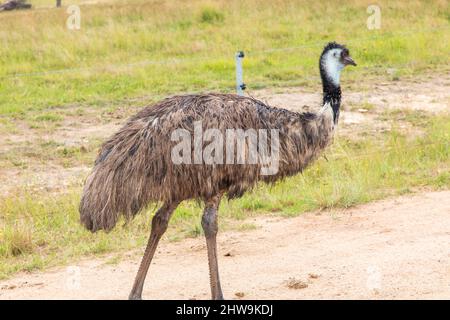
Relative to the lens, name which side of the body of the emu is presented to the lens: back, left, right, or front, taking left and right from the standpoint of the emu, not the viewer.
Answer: right

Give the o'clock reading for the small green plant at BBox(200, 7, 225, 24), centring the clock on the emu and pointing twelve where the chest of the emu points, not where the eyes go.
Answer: The small green plant is roughly at 9 o'clock from the emu.
